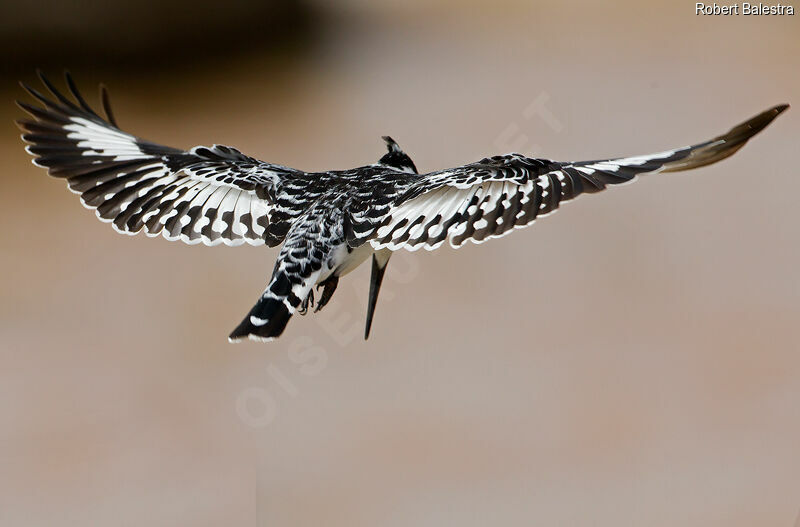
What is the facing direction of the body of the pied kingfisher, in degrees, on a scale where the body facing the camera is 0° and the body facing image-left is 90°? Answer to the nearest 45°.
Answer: approximately 225°
